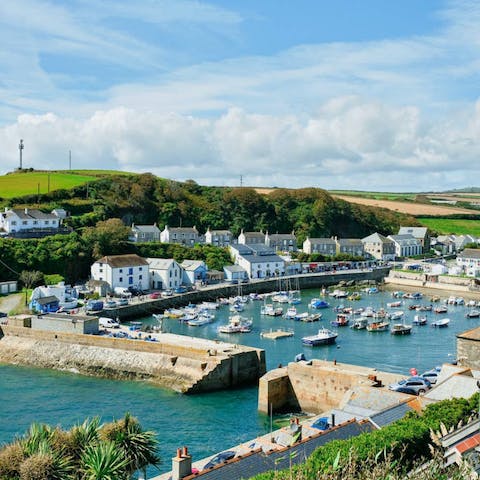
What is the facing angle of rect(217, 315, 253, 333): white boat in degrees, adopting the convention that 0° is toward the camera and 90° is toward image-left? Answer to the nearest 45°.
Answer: approximately 90°

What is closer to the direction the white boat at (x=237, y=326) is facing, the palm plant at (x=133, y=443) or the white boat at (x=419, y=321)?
the palm plant

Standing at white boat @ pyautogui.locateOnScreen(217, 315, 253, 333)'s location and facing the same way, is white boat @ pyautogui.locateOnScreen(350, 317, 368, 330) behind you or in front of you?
behind

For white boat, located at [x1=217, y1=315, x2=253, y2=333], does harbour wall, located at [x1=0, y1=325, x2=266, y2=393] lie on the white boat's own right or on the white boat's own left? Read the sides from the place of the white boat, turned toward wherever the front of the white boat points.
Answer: on the white boat's own left

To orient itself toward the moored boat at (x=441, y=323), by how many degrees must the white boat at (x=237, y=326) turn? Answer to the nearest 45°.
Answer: approximately 180°

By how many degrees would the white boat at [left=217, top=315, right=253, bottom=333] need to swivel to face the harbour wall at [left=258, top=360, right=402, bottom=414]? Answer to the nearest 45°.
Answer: approximately 90° to its left

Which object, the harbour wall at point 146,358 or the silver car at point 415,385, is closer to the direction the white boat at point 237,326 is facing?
the harbour wall

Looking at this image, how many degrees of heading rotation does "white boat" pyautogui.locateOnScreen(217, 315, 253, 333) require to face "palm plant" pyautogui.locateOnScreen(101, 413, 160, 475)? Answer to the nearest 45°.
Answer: approximately 90° to its left

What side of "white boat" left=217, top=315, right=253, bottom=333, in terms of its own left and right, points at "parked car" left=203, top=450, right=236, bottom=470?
left

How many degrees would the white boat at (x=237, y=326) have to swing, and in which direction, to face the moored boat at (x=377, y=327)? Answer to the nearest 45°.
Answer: approximately 180°

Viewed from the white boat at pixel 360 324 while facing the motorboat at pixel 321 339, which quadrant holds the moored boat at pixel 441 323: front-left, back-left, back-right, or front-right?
back-left

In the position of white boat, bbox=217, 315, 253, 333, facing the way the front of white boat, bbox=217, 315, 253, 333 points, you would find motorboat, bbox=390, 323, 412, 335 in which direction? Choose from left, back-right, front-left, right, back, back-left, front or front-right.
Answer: back
